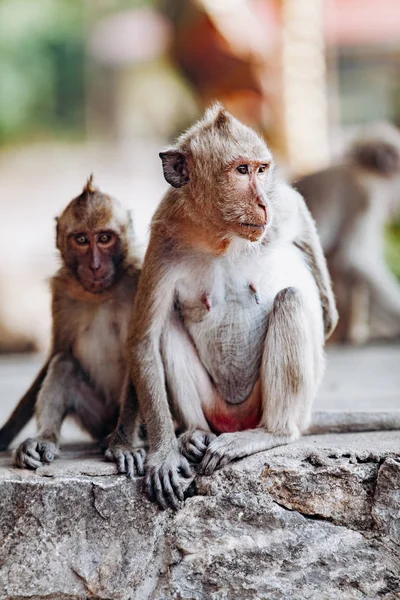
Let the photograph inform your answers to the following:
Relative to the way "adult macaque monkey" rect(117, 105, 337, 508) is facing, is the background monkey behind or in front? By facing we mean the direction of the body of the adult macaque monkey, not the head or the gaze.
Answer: behind

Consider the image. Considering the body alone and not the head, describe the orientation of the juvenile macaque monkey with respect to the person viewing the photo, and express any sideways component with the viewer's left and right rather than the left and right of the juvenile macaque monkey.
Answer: facing the viewer

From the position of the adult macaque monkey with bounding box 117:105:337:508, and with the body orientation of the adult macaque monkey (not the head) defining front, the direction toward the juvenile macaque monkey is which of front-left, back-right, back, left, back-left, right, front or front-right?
back-right

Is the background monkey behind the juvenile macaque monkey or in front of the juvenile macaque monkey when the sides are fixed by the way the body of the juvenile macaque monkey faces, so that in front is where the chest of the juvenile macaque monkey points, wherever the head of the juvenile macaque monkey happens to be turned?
behind

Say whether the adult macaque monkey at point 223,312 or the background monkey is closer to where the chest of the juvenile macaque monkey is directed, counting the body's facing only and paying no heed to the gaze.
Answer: the adult macaque monkey

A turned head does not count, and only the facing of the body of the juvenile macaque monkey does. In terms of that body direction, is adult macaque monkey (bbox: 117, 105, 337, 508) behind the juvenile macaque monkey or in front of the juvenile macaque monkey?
in front

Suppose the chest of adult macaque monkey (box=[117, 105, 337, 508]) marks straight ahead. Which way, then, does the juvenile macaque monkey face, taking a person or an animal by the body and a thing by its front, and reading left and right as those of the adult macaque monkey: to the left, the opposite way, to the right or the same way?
the same way

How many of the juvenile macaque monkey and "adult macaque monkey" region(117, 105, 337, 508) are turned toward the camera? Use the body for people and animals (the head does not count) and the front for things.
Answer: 2
